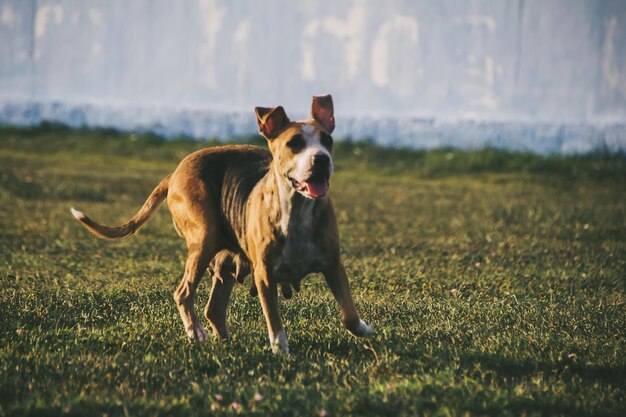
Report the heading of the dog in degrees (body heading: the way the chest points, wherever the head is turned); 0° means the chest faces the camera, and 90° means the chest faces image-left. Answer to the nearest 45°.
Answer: approximately 315°
